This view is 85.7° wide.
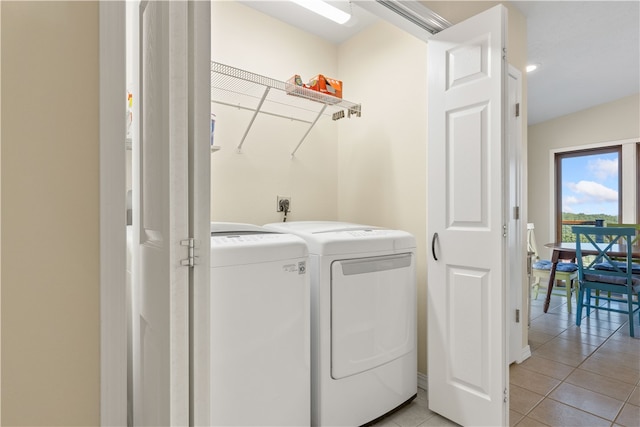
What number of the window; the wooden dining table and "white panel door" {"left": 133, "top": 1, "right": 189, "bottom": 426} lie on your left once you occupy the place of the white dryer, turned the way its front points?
2

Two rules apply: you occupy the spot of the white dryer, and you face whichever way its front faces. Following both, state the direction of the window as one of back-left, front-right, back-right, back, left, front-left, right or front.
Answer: left

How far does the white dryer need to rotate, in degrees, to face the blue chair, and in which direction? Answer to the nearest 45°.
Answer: approximately 90° to its left

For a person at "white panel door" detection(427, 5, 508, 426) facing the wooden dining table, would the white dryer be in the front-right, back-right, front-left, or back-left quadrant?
back-left

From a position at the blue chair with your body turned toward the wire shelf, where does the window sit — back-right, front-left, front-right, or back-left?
back-right

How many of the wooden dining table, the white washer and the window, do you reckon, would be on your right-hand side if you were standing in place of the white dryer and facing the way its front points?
1

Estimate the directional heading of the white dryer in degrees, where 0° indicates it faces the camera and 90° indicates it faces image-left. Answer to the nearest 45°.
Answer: approximately 315°

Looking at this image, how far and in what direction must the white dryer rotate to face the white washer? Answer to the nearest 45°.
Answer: approximately 90° to its right

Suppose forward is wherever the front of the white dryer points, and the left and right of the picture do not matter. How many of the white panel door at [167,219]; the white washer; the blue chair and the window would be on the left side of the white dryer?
2

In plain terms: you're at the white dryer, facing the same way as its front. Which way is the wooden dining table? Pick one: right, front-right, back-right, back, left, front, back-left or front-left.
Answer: left
